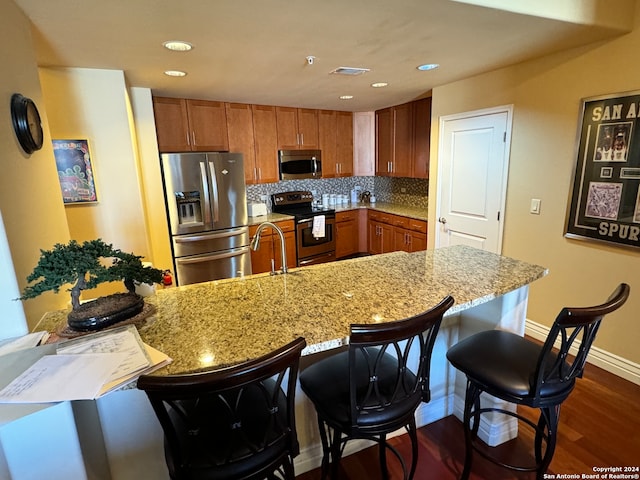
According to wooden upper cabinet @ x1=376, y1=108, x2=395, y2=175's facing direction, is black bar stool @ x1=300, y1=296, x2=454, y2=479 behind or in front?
in front

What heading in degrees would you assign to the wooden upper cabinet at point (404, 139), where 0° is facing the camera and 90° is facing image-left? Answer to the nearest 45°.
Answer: approximately 45°

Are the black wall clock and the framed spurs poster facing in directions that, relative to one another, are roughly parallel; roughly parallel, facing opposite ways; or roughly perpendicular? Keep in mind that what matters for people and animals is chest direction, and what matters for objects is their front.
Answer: roughly parallel, facing opposite ways

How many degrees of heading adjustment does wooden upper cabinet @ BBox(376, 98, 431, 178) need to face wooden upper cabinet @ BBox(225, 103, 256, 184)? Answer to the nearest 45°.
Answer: approximately 45° to its right

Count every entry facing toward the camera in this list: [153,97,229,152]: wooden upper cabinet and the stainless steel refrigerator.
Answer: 2

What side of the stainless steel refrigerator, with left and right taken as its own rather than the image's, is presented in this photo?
front

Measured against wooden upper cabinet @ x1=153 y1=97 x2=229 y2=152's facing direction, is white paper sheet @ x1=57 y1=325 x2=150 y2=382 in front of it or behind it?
in front

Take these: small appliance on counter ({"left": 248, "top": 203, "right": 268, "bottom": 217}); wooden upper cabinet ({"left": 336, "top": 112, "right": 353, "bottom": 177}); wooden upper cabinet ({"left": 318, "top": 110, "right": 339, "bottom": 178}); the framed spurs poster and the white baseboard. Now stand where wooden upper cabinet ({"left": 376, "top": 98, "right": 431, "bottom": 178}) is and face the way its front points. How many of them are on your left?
2

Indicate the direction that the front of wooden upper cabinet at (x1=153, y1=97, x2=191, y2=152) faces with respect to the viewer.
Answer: facing the viewer
